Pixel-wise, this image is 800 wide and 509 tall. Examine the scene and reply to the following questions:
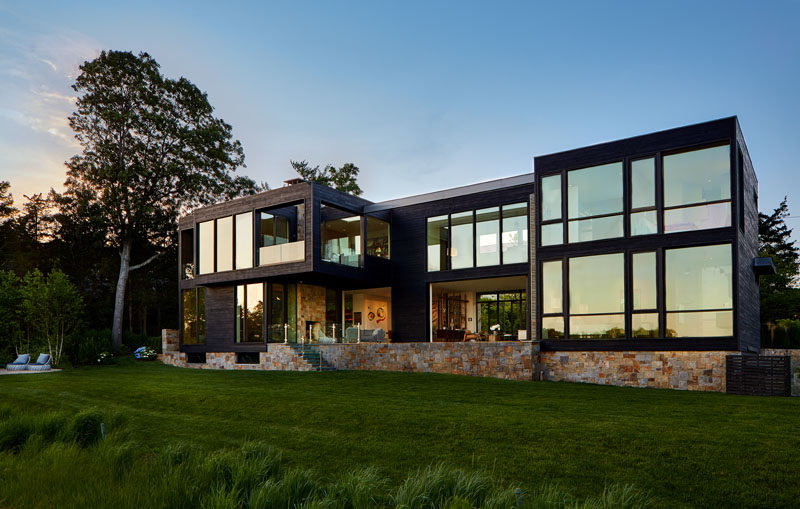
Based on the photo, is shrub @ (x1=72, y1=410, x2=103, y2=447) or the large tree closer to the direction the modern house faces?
the shrub

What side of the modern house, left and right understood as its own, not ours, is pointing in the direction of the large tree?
right

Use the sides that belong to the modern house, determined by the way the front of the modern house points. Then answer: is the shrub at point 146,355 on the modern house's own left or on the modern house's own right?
on the modern house's own right

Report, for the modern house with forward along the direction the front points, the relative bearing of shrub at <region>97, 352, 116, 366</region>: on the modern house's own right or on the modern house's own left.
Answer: on the modern house's own right

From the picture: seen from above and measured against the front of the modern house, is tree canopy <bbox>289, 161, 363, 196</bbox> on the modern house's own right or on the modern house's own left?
on the modern house's own right

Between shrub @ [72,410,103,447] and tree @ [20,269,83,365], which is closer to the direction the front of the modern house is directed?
the shrub

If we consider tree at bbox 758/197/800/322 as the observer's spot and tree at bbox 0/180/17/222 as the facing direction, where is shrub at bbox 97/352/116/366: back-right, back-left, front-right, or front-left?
front-left

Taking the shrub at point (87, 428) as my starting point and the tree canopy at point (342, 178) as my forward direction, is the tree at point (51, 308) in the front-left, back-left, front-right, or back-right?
front-left

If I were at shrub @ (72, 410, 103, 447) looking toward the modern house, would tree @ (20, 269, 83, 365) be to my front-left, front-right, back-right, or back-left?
front-left

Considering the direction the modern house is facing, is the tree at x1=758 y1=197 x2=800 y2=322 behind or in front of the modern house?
behind
